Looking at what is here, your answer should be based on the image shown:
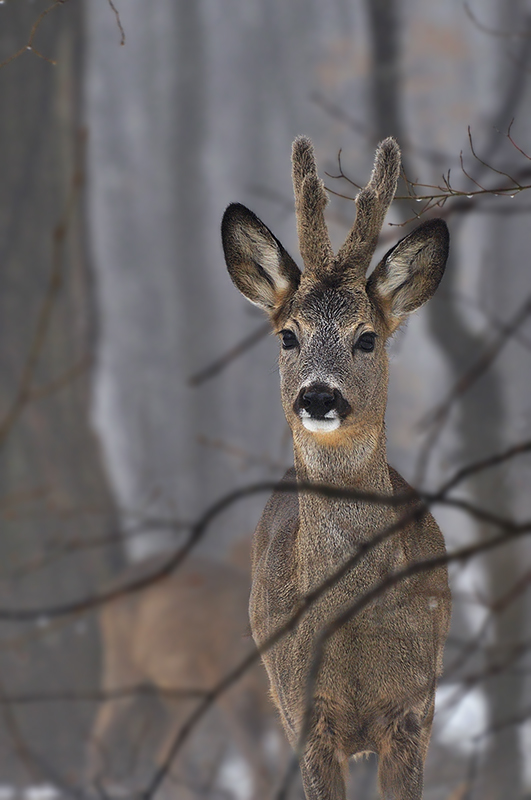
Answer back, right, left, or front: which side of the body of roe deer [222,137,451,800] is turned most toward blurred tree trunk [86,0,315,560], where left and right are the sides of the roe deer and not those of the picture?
back

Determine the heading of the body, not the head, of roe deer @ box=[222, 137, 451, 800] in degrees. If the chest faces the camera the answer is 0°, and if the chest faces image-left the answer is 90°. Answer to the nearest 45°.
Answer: approximately 0°

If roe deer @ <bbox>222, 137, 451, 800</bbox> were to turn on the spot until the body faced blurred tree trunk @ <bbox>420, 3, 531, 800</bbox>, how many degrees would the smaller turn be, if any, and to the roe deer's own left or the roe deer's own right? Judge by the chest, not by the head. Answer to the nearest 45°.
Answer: approximately 180°

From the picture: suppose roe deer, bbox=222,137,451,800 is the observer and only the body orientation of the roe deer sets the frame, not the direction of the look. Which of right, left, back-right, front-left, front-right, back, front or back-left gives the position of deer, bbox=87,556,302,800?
back

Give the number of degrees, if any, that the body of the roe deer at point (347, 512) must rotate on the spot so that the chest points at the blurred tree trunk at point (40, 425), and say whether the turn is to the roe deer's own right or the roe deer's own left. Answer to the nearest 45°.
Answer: approximately 180°
